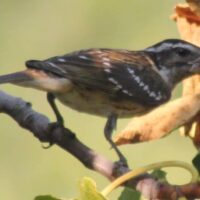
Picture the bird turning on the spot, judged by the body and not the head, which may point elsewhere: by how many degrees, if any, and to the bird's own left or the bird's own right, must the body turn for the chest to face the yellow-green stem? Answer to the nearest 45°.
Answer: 0° — it already faces it

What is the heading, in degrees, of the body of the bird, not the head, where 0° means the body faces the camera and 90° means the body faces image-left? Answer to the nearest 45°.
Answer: approximately 270°

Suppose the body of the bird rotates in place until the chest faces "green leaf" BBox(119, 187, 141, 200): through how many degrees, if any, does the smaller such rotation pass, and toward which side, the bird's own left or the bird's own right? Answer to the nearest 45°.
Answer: approximately 90° to the bird's own right
